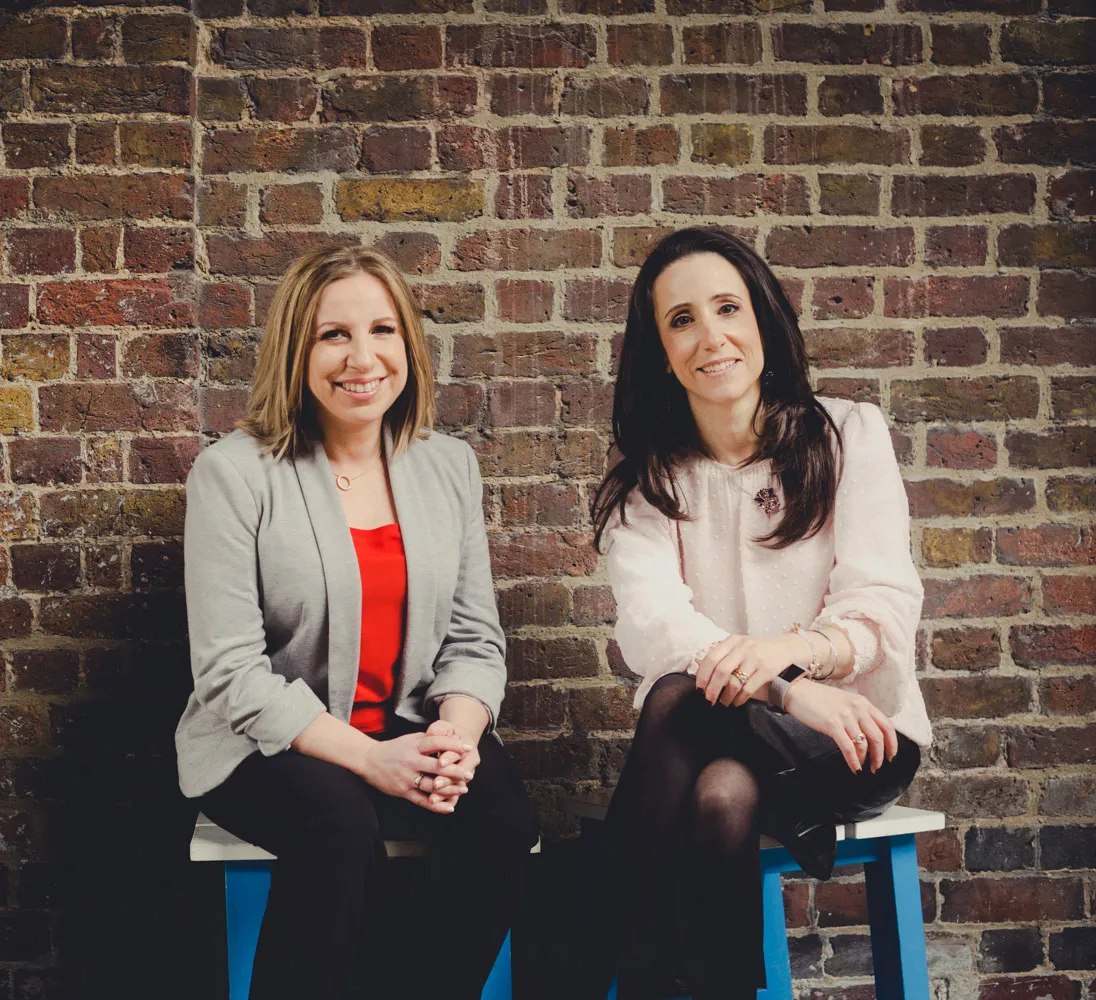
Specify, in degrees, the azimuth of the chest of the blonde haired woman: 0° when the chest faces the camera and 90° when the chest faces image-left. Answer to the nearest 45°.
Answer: approximately 315°

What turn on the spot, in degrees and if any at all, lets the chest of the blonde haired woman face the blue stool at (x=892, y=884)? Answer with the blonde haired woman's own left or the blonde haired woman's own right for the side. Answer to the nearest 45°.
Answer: approximately 45° to the blonde haired woman's own left
